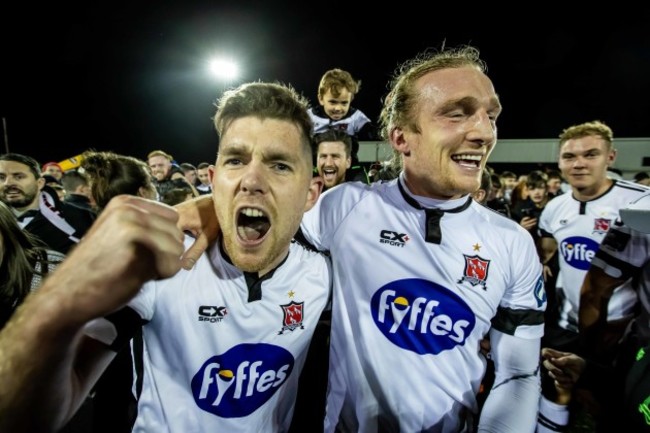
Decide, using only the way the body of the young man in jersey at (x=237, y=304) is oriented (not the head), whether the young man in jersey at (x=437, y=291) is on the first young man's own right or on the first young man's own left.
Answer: on the first young man's own left

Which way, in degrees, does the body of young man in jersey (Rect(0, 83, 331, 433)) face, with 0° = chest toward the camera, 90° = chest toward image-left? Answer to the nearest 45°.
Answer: approximately 0°

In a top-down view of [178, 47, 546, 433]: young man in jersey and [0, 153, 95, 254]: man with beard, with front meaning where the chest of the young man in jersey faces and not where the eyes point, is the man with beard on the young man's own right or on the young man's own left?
on the young man's own right

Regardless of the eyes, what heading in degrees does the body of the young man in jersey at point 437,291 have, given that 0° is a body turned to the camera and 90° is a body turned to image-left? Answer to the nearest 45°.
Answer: approximately 0°

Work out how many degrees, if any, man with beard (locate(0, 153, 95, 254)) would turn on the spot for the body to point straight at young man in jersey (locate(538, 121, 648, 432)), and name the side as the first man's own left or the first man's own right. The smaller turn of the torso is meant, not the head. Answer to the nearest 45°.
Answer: approximately 90° to the first man's own left

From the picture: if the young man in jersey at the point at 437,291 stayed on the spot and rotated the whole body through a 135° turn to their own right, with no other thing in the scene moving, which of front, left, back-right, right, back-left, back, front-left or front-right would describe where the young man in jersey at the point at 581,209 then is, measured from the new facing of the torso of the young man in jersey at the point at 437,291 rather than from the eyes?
right

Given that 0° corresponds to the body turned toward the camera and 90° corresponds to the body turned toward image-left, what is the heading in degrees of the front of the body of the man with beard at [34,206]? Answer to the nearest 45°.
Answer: approximately 45°

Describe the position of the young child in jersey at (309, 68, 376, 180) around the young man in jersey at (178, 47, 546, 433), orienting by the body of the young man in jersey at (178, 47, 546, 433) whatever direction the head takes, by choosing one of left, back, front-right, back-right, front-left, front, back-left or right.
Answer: back

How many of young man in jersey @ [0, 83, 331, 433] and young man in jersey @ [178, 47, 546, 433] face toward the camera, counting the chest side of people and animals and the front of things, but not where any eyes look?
2

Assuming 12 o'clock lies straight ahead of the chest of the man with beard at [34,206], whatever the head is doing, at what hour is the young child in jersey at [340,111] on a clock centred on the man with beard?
The young child in jersey is roughly at 8 o'clock from the man with beard.

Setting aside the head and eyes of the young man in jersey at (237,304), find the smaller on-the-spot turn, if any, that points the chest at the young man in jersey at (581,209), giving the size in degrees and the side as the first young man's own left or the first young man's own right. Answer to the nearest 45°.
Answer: approximately 90° to the first young man's own left

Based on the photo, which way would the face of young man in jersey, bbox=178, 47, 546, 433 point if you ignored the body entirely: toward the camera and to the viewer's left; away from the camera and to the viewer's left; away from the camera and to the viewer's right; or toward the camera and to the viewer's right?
toward the camera and to the viewer's right
